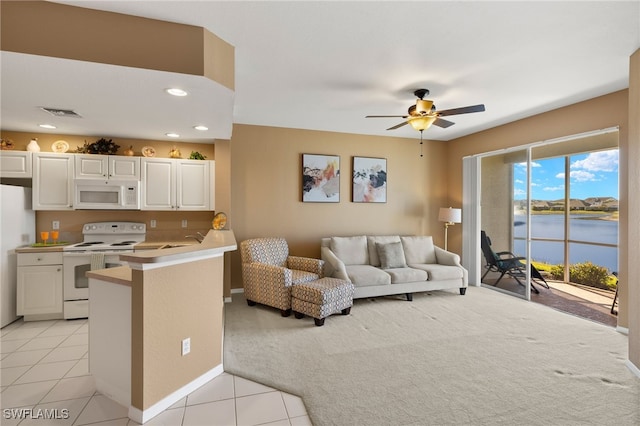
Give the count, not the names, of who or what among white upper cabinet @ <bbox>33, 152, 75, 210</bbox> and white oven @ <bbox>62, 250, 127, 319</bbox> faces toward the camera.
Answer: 2

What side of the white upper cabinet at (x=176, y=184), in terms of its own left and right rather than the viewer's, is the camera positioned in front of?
front

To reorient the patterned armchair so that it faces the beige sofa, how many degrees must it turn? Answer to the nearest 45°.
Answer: approximately 45° to its left

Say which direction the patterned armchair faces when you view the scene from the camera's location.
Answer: facing the viewer and to the right of the viewer

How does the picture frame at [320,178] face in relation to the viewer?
toward the camera

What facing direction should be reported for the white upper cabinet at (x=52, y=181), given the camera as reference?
facing the viewer

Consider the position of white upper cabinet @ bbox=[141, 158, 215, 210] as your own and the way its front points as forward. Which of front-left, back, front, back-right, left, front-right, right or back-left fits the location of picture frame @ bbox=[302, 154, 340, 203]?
left

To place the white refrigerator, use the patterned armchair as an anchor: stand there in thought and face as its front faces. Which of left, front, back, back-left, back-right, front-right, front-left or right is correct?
back-right

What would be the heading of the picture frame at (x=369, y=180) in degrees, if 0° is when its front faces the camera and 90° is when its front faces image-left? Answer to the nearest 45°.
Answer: approximately 0°

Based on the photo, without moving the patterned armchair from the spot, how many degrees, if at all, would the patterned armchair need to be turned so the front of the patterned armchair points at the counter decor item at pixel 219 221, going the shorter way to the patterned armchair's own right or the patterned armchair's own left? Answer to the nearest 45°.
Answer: approximately 135° to the patterned armchair's own right

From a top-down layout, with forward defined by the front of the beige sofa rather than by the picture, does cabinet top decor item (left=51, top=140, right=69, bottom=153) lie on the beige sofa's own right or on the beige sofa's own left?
on the beige sofa's own right

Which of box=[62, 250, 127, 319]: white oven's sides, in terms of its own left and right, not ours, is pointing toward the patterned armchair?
left

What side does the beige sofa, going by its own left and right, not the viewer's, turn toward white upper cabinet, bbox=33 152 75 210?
right
